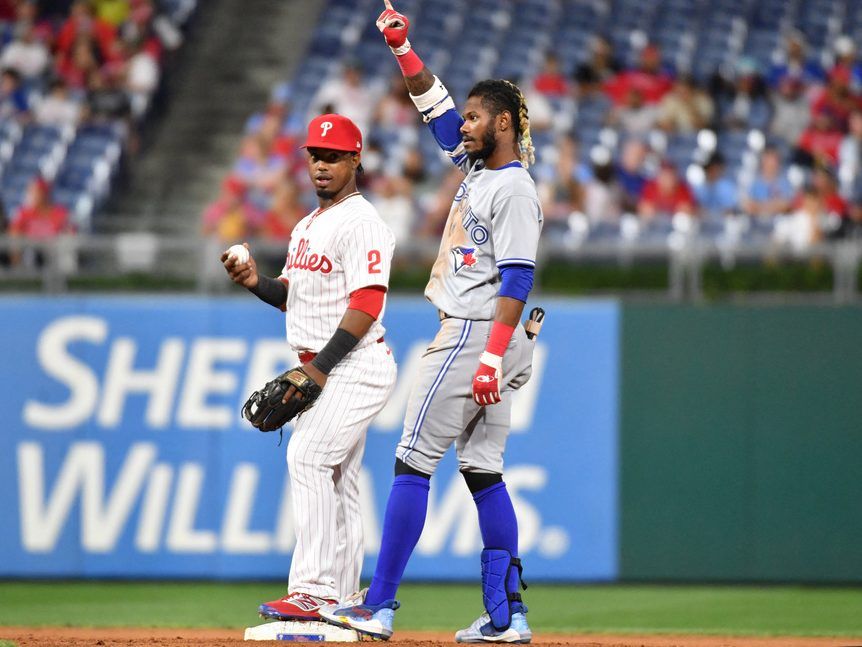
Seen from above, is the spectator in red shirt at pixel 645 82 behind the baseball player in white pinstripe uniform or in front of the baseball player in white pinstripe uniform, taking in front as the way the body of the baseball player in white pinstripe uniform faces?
behind

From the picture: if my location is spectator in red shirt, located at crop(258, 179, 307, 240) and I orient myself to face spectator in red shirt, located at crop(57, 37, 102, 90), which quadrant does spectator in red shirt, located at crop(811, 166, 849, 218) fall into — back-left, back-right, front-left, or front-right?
back-right

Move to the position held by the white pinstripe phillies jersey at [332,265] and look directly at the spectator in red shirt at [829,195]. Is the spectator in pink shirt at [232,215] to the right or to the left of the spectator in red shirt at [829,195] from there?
left

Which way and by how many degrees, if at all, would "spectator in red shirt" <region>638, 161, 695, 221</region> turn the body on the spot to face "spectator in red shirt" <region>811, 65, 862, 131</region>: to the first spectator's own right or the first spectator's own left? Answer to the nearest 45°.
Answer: approximately 135° to the first spectator's own left

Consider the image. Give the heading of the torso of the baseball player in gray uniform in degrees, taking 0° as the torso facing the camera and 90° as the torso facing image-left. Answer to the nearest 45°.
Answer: approximately 45°

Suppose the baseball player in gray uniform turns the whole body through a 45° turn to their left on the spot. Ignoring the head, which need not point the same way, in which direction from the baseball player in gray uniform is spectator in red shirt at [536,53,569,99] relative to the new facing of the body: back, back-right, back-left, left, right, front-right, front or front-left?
back

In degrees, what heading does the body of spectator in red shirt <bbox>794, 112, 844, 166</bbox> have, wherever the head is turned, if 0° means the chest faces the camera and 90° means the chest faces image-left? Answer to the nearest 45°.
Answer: approximately 0°

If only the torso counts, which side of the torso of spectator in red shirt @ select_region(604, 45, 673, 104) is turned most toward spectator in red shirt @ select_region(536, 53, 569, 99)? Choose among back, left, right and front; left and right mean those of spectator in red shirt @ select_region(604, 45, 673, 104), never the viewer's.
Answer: right

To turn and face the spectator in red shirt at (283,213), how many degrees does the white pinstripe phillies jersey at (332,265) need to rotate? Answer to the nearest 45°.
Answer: approximately 135° to its right

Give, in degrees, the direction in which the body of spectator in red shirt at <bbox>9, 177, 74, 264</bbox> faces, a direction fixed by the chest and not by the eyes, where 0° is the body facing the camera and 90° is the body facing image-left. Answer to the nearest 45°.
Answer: approximately 0°

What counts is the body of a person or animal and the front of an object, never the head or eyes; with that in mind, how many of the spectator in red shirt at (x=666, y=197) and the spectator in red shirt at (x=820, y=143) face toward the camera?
2
